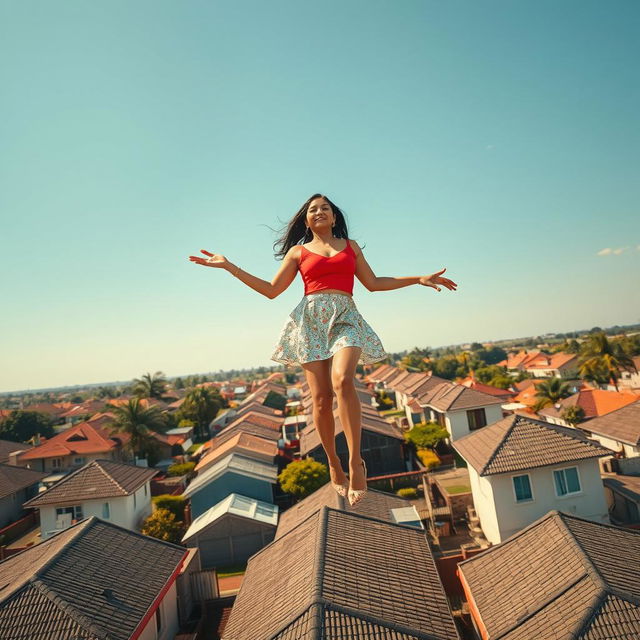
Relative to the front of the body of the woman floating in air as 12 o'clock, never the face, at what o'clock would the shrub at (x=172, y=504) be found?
The shrub is roughly at 5 o'clock from the woman floating in air.

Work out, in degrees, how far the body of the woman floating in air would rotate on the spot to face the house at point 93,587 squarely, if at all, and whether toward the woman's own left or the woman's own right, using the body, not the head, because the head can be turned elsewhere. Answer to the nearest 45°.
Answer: approximately 135° to the woman's own right

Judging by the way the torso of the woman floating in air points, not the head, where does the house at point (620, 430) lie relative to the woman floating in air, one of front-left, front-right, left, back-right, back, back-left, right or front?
back-left

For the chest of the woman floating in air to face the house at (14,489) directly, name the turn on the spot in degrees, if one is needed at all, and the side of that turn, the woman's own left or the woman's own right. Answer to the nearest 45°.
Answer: approximately 135° to the woman's own right

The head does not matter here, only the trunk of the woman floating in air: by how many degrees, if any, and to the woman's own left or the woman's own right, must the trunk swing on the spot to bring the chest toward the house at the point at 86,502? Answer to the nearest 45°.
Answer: approximately 135° to the woman's own right

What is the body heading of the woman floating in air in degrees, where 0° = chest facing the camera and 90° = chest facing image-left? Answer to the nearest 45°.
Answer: approximately 0°

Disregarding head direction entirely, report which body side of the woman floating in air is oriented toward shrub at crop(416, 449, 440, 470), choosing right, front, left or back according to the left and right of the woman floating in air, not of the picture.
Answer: back

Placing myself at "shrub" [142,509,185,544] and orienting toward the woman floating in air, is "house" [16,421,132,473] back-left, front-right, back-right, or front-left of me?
back-right

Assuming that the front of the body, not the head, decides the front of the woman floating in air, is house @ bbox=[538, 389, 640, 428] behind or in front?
behind

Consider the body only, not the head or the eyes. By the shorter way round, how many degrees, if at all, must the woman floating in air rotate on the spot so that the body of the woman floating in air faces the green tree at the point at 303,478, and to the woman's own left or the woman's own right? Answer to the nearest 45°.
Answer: approximately 180°

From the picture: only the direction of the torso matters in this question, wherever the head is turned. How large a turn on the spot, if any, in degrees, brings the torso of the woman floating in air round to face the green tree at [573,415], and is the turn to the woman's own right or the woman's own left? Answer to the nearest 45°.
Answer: approximately 135° to the woman's own left

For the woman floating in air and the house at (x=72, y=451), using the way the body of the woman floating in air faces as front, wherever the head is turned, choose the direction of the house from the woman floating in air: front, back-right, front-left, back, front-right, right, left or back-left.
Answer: back-right

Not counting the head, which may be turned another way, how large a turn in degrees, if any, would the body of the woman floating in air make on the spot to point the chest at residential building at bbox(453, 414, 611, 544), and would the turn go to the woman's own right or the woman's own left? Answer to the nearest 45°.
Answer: approximately 135° to the woman's own left

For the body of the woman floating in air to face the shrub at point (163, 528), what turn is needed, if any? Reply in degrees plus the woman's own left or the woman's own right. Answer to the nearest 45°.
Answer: approximately 135° to the woman's own right

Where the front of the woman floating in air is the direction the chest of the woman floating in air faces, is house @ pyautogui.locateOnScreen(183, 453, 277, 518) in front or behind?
behind
